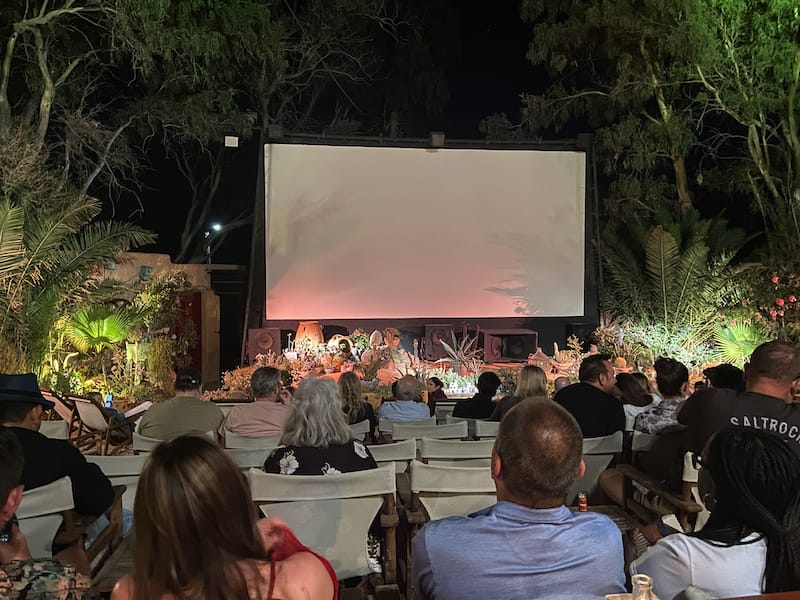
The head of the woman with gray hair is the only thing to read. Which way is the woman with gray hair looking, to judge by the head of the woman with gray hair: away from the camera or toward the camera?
away from the camera

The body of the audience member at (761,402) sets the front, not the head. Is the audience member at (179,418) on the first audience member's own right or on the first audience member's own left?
on the first audience member's own left

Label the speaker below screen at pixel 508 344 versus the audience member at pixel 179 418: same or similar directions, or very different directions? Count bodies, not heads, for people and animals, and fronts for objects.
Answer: very different directions

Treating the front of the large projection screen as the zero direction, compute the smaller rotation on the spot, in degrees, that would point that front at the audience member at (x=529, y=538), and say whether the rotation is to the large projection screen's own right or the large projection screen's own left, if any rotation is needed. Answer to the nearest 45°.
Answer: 0° — it already faces them

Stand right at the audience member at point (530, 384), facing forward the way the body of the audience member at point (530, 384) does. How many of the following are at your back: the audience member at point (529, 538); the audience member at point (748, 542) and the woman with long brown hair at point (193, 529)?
3

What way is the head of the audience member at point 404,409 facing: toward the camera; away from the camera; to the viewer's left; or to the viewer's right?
away from the camera

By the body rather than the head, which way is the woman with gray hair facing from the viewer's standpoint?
away from the camera

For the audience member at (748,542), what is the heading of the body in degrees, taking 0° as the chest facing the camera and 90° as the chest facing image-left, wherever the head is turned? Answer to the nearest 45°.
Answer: approximately 135°

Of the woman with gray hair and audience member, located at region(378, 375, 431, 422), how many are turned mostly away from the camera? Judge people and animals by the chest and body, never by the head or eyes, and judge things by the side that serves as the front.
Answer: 2

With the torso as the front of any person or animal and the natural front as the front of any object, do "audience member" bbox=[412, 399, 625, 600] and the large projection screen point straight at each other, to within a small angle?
yes

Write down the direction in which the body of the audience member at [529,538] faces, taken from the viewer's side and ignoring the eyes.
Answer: away from the camera

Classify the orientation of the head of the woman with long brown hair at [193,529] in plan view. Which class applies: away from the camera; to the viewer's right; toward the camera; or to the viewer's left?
away from the camera

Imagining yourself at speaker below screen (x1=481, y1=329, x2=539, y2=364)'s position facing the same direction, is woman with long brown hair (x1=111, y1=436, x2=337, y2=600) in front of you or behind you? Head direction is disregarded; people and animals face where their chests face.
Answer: in front

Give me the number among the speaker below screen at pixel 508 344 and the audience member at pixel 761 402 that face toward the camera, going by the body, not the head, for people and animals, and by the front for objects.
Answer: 1

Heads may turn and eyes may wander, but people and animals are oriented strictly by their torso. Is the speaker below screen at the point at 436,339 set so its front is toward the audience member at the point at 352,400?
yes

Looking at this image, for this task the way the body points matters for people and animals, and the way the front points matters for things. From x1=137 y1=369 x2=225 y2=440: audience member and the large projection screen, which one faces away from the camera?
the audience member

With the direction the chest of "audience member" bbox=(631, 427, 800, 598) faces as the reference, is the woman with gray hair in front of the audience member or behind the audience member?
in front
